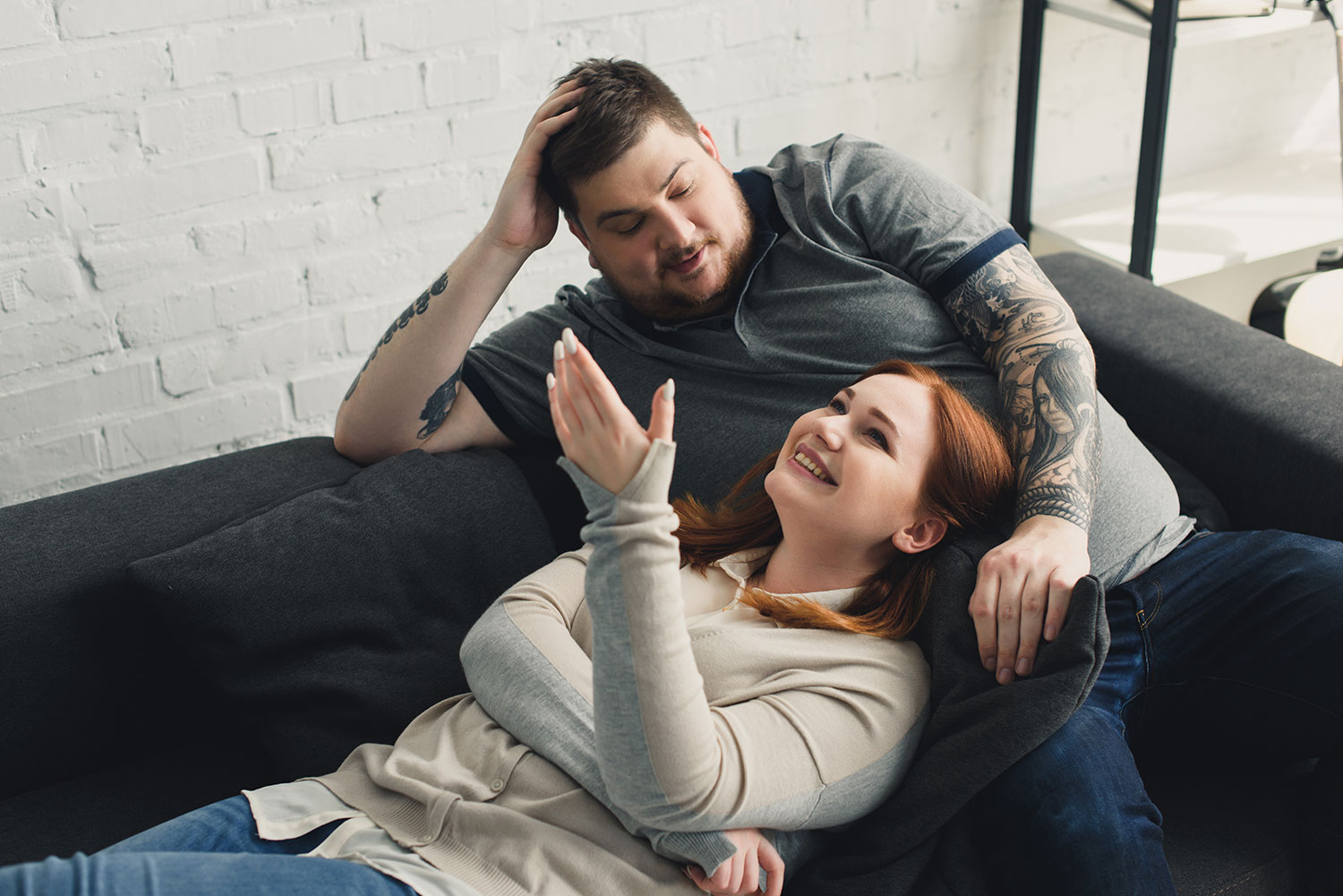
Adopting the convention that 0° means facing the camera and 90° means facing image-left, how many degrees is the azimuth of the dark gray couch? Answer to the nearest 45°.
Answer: approximately 315°
